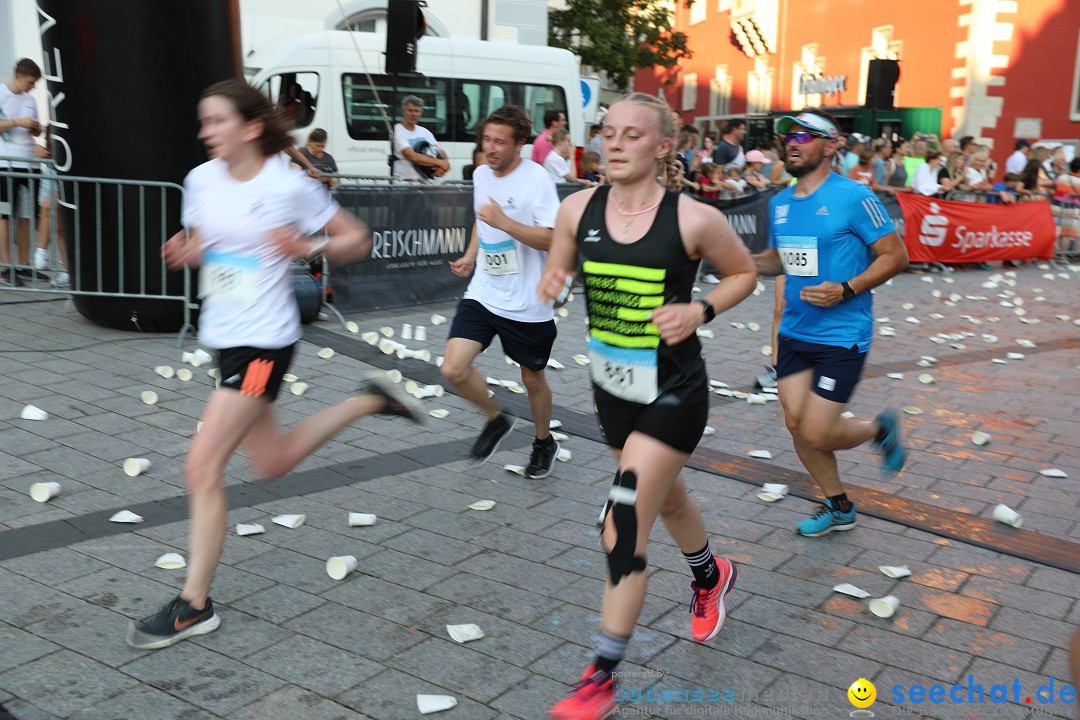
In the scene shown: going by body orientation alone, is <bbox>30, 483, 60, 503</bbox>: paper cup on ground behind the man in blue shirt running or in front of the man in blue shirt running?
in front

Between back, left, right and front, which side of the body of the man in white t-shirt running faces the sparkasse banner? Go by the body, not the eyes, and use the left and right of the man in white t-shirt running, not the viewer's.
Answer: back

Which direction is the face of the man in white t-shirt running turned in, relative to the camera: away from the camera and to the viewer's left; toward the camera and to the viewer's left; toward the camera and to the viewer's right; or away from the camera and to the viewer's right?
toward the camera and to the viewer's left

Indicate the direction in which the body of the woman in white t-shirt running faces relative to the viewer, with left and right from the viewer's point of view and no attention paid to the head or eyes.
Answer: facing the viewer and to the left of the viewer

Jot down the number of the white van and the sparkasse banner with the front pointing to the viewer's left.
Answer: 1

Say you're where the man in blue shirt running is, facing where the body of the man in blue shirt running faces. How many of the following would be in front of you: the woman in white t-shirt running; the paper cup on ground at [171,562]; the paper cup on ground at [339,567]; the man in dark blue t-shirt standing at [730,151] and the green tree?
3

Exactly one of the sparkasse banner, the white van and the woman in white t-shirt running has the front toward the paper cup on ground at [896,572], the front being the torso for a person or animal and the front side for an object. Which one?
the sparkasse banner

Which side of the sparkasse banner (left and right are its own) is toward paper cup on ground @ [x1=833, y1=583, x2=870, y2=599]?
front

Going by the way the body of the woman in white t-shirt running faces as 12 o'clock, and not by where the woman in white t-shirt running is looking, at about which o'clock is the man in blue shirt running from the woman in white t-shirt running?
The man in blue shirt running is roughly at 7 o'clock from the woman in white t-shirt running.

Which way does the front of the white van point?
to the viewer's left

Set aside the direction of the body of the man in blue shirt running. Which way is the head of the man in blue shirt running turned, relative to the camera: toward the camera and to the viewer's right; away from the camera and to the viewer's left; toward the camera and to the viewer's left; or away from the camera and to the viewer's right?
toward the camera and to the viewer's left

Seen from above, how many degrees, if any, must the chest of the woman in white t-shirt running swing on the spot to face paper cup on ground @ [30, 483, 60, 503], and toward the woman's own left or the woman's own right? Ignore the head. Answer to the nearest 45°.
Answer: approximately 90° to the woman's own right

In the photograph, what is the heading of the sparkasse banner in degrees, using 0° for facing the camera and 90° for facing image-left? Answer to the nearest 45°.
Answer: approximately 0°

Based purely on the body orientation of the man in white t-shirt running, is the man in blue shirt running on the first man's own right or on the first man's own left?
on the first man's own left

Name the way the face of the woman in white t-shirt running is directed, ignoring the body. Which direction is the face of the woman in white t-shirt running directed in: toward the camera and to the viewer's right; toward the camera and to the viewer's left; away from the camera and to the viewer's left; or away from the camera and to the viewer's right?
toward the camera and to the viewer's left
